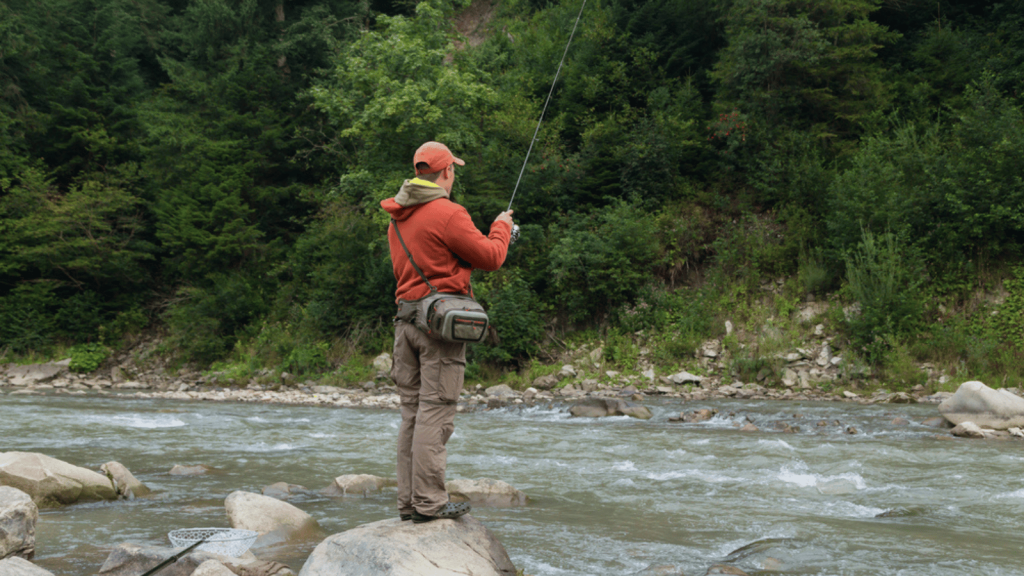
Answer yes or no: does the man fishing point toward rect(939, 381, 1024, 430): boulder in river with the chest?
yes

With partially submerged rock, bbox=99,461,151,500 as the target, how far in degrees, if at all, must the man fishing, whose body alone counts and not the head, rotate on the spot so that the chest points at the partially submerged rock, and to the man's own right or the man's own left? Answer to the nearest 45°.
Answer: approximately 90° to the man's own left

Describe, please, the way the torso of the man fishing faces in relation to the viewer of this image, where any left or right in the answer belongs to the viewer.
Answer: facing away from the viewer and to the right of the viewer

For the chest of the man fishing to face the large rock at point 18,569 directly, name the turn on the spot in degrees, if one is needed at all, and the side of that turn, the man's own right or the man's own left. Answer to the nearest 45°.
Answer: approximately 135° to the man's own left

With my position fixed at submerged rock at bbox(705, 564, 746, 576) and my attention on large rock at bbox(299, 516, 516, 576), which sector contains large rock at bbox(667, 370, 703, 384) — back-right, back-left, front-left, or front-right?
back-right

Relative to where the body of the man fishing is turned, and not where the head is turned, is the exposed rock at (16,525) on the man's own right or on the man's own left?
on the man's own left

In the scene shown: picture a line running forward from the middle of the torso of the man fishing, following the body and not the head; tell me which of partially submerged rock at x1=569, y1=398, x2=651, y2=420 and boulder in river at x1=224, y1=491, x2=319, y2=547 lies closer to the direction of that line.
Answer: the partially submerged rock

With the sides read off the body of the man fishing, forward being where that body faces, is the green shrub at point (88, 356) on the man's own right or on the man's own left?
on the man's own left

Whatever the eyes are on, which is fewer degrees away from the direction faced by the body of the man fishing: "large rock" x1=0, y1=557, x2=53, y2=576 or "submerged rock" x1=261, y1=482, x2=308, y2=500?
the submerged rock
